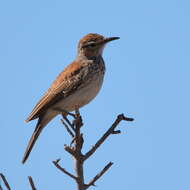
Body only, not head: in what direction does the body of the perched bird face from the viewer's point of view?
to the viewer's right
